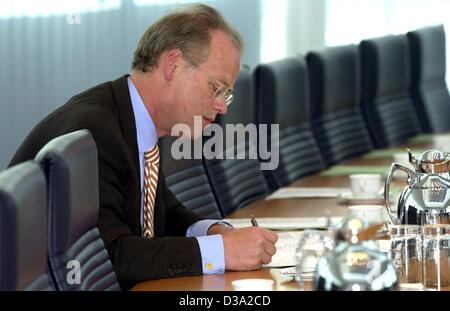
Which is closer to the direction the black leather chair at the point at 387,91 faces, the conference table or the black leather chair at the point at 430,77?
the conference table

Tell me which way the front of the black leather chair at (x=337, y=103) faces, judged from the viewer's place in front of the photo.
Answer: facing the viewer and to the right of the viewer

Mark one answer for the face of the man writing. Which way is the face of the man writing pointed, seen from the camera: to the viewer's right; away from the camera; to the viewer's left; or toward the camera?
to the viewer's right

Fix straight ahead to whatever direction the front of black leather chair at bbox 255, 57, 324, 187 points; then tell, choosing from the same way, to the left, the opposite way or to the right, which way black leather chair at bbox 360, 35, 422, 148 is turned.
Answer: the same way

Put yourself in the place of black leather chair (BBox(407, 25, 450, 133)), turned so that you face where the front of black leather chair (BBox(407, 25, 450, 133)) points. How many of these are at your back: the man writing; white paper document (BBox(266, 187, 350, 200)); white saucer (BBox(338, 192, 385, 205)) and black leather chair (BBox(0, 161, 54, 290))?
0

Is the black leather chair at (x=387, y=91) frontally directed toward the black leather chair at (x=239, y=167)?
no

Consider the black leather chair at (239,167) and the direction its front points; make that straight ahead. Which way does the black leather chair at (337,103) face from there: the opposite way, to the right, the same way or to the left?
the same way

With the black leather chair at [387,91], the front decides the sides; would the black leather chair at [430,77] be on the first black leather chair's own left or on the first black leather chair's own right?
on the first black leather chair's own left

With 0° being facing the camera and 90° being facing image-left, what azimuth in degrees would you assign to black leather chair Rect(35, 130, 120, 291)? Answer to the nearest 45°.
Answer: approximately 315°

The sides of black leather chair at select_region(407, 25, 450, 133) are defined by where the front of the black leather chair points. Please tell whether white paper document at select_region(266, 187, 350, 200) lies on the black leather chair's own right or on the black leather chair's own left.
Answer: on the black leather chair's own right

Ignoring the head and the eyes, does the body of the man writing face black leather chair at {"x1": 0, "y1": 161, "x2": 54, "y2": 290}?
no

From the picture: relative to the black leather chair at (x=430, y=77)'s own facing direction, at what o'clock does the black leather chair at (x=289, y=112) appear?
the black leather chair at (x=289, y=112) is roughly at 2 o'clock from the black leather chair at (x=430, y=77).
